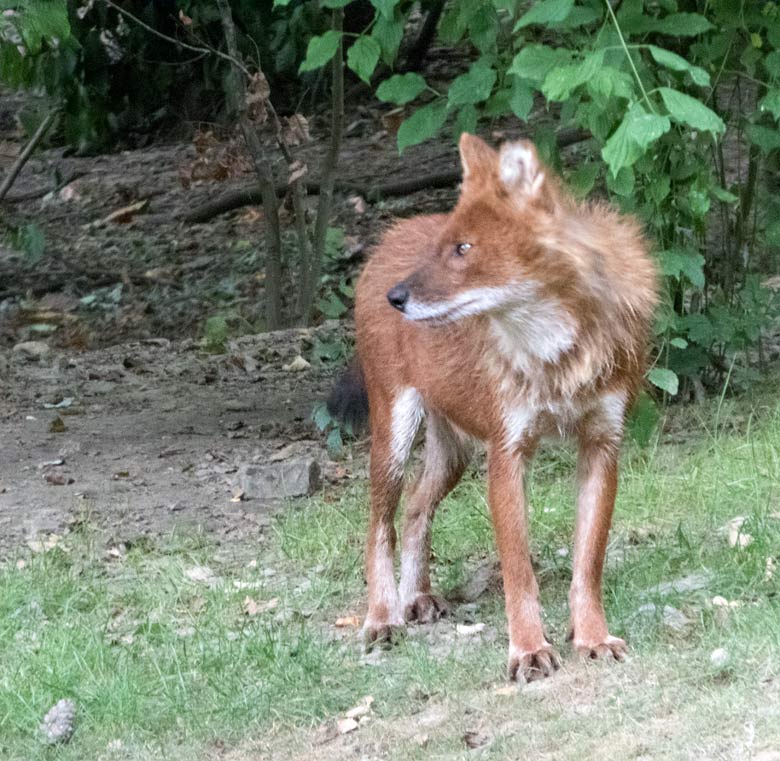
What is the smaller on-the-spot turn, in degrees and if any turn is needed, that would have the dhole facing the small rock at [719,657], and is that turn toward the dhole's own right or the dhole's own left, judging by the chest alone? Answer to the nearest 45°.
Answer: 0° — it already faces it

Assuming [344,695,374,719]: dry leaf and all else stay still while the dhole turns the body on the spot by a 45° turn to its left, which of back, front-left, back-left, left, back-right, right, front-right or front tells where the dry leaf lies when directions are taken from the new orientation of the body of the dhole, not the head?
back-right

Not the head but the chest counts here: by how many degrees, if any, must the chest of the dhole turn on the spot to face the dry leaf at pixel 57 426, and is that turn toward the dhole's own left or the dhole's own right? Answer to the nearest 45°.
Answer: approximately 180°

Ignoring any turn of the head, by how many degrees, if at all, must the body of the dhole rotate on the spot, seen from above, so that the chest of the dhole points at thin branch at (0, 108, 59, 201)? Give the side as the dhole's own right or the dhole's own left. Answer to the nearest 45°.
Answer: approximately 180°

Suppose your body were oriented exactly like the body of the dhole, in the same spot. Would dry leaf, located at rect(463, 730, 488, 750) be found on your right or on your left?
on your right

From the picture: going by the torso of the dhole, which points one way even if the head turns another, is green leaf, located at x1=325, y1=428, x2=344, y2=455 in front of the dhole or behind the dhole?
behind

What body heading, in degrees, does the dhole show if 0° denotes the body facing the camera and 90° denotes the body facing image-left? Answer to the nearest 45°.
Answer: approximately 315°
